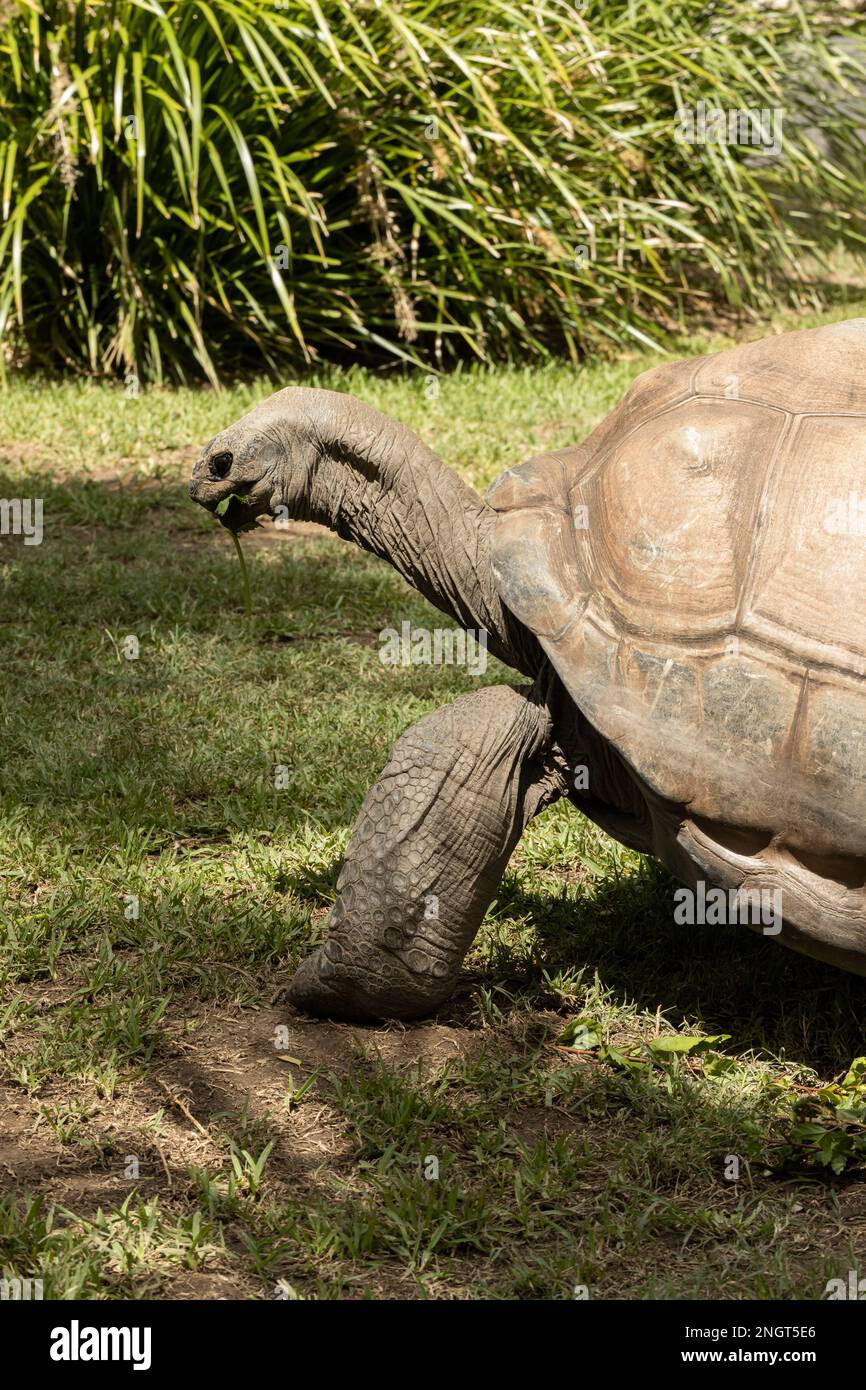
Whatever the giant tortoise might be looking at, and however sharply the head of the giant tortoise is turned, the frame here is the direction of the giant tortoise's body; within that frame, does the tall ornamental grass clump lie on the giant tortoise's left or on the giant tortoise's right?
on the giant tortoise's right

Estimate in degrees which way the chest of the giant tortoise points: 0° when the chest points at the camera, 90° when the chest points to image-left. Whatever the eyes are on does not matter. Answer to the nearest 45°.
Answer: approximately 90°
